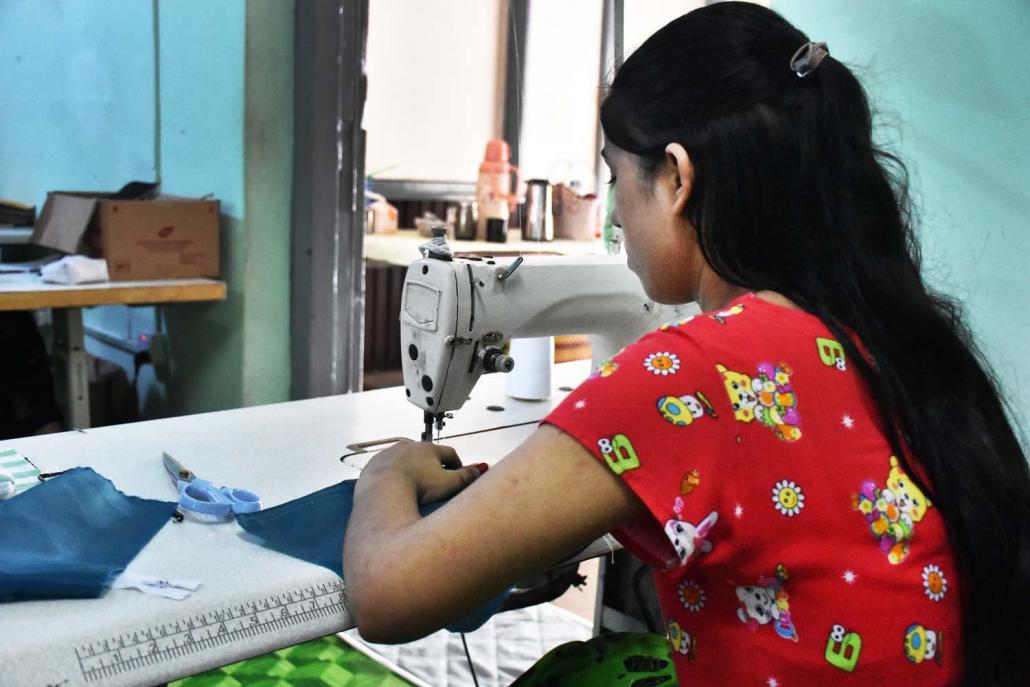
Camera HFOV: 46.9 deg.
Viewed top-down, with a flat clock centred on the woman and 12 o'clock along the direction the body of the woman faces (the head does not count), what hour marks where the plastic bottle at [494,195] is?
The plastic bottle is roughly at 1 o'clock from the woman.

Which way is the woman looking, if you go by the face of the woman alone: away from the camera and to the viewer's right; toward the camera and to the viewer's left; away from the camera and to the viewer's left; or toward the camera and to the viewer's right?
away from the camera and to the viewer's left

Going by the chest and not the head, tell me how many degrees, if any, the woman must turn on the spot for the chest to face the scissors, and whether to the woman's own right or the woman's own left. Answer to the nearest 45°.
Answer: approximately 45° to the woman's own left

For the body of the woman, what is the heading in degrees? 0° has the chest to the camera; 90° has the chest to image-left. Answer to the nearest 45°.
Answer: approximately 135°

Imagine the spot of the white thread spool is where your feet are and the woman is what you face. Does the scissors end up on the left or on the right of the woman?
right

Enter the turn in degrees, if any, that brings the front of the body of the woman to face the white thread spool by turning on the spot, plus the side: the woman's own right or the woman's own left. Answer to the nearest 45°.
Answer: approximately 45° to the woman's own right
